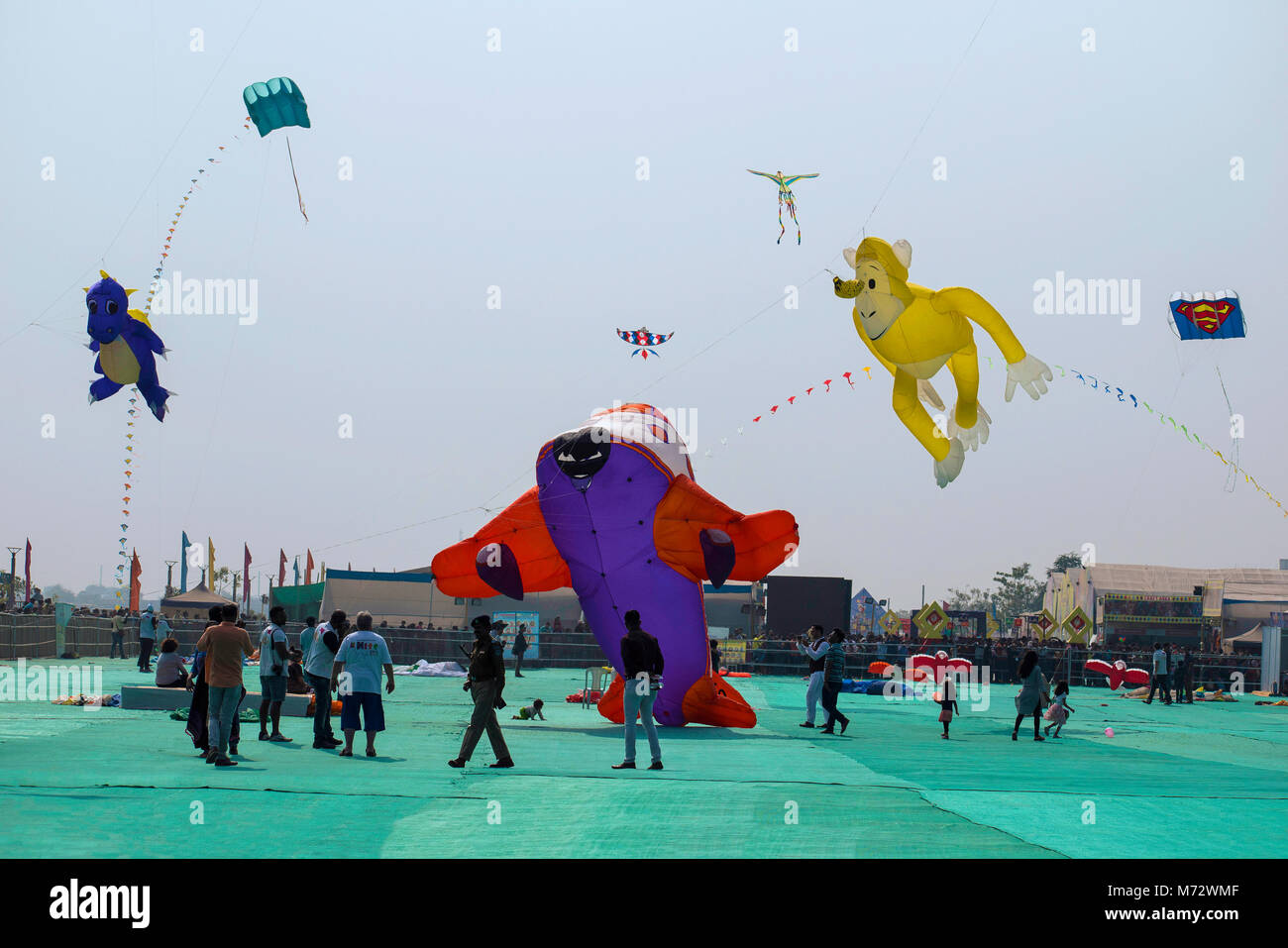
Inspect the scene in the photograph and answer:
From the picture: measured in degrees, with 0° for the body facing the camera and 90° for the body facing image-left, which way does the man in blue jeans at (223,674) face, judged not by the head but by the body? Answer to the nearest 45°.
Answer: approximately 180°

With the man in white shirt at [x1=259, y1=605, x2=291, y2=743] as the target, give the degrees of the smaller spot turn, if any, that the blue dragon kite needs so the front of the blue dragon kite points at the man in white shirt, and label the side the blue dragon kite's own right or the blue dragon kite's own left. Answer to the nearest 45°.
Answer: approximately 45° to the blue dragon kite's own left

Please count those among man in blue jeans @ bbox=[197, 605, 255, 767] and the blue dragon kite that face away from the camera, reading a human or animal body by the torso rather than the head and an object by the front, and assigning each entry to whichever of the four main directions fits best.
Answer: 1

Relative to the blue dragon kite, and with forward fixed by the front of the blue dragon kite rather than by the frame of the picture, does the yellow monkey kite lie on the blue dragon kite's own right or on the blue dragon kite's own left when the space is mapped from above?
on the blue dragon kite's own left

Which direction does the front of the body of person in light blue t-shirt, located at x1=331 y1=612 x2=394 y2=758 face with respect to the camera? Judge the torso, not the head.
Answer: away from the camera

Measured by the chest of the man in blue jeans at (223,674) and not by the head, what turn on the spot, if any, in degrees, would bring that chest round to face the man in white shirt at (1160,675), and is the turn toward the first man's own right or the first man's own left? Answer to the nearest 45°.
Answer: approximately 45° to the first man's own right

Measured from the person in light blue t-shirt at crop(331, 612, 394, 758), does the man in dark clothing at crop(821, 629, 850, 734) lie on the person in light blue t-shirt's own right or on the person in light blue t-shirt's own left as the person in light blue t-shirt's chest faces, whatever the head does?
on the person in light blue t-shirt's own right
